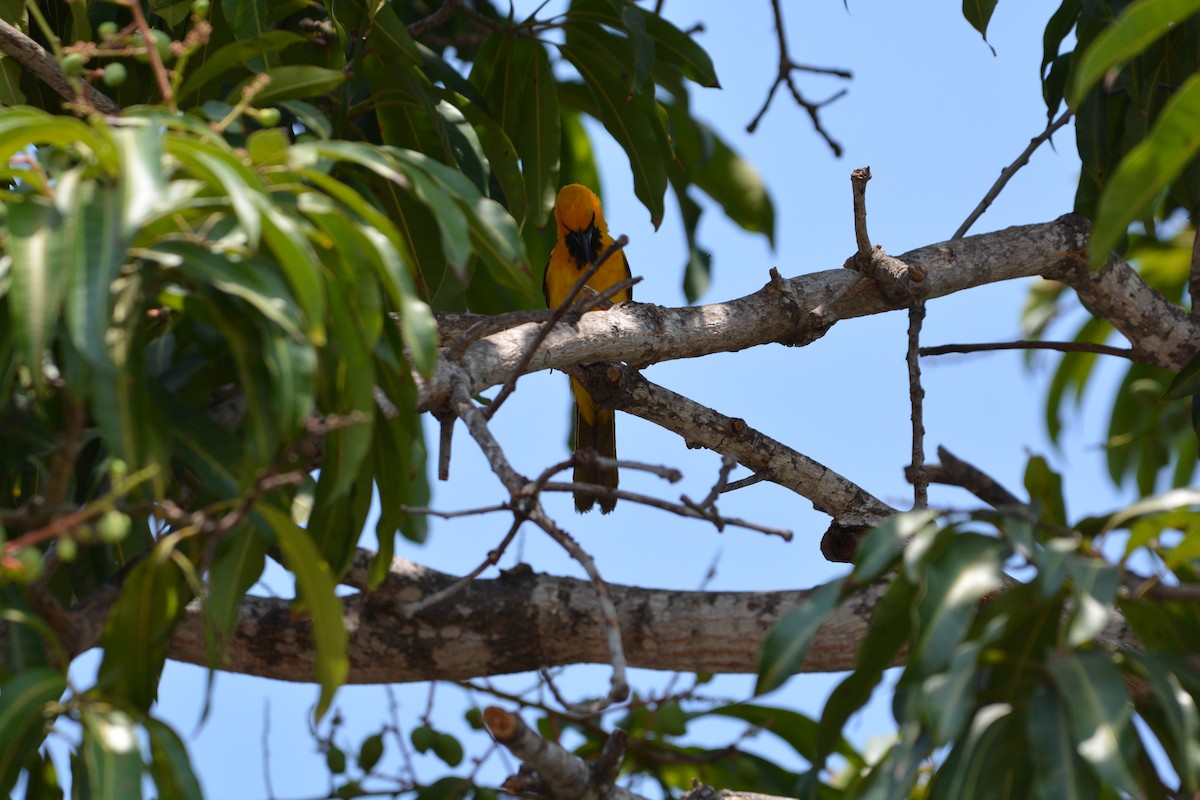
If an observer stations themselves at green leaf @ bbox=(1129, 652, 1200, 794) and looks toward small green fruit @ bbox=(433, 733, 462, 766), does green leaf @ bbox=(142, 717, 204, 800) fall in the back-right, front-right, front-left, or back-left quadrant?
front-left

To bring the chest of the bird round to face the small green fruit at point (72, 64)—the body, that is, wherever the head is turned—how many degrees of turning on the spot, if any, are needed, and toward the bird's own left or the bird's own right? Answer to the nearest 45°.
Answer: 0° — it already faces it

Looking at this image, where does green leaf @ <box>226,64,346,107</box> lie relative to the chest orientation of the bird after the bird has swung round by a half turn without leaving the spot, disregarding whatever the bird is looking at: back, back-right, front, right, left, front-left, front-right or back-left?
back

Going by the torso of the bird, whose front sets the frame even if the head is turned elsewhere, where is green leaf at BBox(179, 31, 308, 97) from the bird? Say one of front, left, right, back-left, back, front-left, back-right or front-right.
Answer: front

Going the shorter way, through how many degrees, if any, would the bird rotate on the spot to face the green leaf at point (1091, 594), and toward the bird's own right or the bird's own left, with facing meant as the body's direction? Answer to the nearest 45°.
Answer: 0° — it already faces it

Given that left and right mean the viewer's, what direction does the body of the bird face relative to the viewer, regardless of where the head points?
facing the viewer
